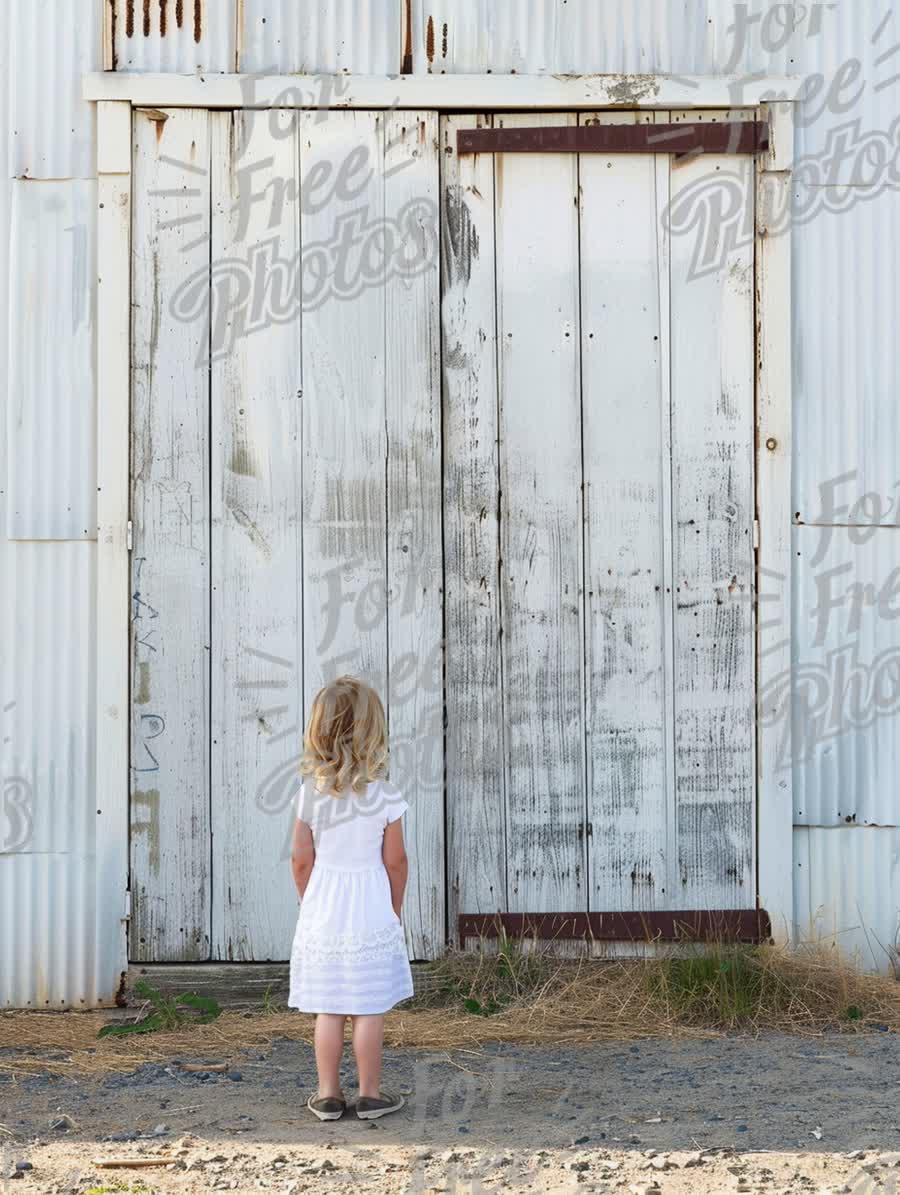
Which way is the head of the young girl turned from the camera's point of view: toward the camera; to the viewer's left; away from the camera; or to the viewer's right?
away from the camera

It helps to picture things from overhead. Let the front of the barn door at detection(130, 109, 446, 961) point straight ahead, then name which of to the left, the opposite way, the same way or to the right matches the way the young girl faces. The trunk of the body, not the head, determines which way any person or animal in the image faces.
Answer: the opposite way

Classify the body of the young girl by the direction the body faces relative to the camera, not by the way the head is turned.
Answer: away from the camera

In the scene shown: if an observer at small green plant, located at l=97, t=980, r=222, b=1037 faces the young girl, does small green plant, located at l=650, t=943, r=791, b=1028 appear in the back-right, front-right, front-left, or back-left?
front-left

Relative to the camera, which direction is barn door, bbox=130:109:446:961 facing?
toward the camera

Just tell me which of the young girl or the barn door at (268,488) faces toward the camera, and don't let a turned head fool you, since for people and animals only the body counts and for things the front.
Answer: the barn door

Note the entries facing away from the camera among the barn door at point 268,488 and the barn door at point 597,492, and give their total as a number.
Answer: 0

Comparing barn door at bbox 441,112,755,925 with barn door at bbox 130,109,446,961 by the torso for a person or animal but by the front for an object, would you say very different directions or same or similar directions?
same or similar directions

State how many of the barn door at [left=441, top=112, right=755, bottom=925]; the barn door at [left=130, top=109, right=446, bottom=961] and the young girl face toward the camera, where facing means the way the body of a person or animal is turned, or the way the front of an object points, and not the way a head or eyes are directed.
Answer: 2

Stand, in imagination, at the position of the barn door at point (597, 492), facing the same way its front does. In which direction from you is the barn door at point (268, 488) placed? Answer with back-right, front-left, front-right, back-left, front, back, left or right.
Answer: right

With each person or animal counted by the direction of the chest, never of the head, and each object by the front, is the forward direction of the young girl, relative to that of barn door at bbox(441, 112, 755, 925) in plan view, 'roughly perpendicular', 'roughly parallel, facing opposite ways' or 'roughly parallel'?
roughly parallel, facing opposite ways
